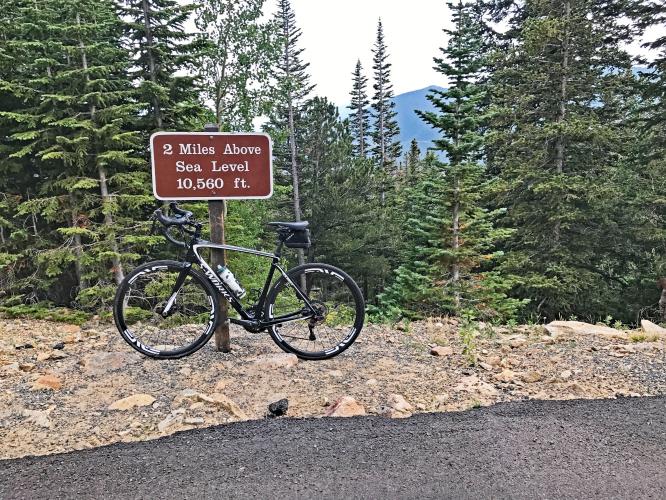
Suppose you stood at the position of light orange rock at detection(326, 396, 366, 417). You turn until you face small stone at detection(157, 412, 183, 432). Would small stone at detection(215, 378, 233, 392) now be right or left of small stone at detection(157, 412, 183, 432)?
right

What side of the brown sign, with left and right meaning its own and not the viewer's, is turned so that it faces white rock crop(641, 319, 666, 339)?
left

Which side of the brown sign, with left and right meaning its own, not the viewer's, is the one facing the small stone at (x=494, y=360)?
left

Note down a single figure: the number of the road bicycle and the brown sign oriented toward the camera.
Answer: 1

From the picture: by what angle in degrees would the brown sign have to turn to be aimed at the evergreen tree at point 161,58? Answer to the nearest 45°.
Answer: approximately 180°

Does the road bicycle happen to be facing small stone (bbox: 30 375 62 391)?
yes

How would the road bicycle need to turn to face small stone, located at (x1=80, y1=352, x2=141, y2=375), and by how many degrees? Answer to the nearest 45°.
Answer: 0° — it already faces it

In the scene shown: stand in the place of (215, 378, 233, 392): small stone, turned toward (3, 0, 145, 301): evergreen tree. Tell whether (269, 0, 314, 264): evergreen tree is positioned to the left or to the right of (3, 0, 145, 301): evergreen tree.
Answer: right

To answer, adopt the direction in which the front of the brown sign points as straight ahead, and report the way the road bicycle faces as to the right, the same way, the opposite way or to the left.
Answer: to the right

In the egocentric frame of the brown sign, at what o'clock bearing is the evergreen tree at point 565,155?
The evergreen tree is roughly at 8 o'clock from the brown sign.

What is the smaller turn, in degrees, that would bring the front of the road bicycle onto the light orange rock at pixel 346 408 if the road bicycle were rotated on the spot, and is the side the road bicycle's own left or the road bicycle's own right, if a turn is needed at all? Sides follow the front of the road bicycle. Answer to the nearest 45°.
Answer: approximately 135° to the road bicycle's own left

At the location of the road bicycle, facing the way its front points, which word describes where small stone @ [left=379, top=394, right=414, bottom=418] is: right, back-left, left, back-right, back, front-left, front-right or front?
back-left

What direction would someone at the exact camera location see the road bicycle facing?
facing to the left of the viewer

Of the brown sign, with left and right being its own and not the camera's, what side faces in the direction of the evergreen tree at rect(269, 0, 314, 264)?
back

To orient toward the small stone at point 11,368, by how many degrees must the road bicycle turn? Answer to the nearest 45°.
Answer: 0° — it already faces it
